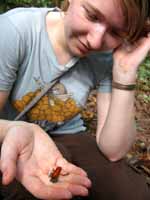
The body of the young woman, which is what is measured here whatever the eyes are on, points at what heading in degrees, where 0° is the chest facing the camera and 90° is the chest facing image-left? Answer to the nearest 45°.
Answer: approximately 0°
